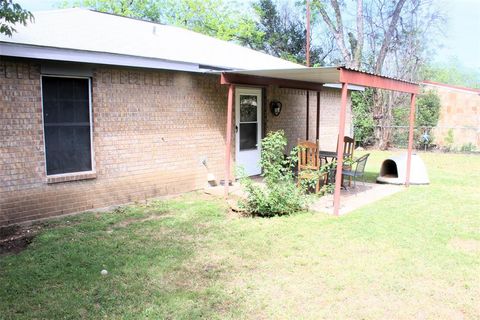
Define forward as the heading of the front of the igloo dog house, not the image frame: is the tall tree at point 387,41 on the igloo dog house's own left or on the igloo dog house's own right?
on the igloo dog house's own right

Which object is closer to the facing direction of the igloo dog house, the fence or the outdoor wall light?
the outdoor wall light

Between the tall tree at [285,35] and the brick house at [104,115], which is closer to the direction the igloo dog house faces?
the brick house

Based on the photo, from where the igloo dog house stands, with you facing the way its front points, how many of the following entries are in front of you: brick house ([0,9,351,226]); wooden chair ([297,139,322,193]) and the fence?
2

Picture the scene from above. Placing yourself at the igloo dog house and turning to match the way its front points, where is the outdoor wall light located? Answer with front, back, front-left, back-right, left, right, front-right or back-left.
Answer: front-right

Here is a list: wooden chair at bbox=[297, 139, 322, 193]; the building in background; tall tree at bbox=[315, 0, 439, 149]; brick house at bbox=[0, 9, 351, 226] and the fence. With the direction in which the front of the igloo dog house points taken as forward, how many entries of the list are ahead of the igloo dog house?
2

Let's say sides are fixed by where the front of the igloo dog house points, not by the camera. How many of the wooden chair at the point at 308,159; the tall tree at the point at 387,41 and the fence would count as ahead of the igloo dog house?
1

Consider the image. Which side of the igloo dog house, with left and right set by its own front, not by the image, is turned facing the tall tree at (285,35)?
right

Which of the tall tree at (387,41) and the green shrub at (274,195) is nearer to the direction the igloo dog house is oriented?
the green shrub

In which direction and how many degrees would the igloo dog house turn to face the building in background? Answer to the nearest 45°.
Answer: approximately 135° to its right

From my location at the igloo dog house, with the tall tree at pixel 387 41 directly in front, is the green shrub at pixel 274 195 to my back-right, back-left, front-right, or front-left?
back-left

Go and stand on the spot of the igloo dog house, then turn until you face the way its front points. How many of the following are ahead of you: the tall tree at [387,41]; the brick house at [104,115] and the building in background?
1

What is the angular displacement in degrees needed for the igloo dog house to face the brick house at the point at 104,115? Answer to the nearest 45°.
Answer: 0° — it already faces it

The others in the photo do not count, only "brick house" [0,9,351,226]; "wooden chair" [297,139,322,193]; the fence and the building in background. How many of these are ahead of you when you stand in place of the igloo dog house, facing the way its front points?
2
